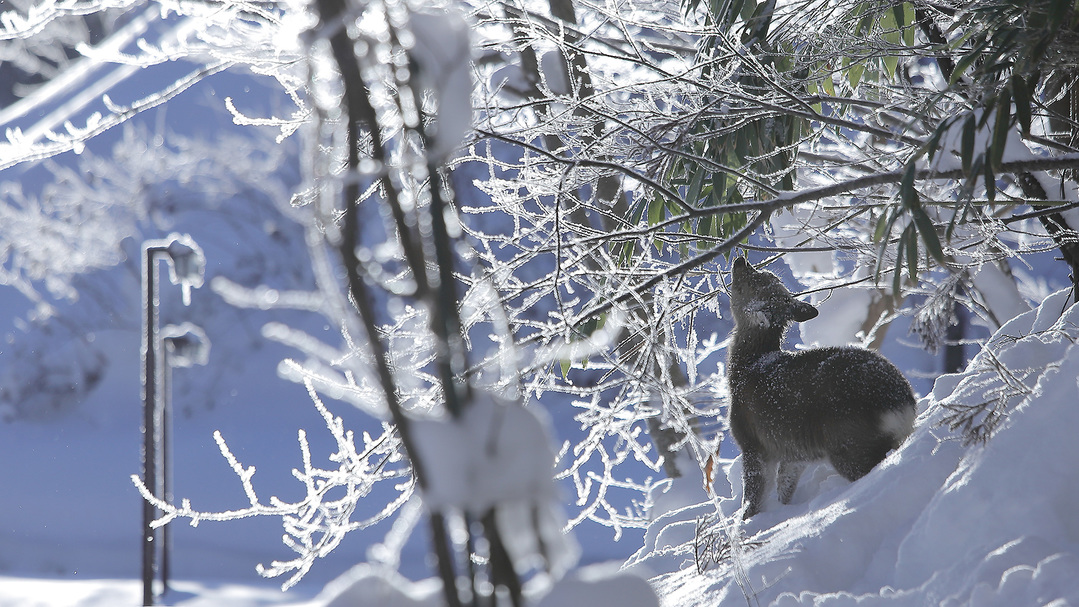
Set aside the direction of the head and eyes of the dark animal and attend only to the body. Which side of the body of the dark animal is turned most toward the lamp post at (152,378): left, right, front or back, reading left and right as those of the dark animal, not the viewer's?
front

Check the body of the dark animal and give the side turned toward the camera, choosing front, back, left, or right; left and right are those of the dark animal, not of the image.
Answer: left
